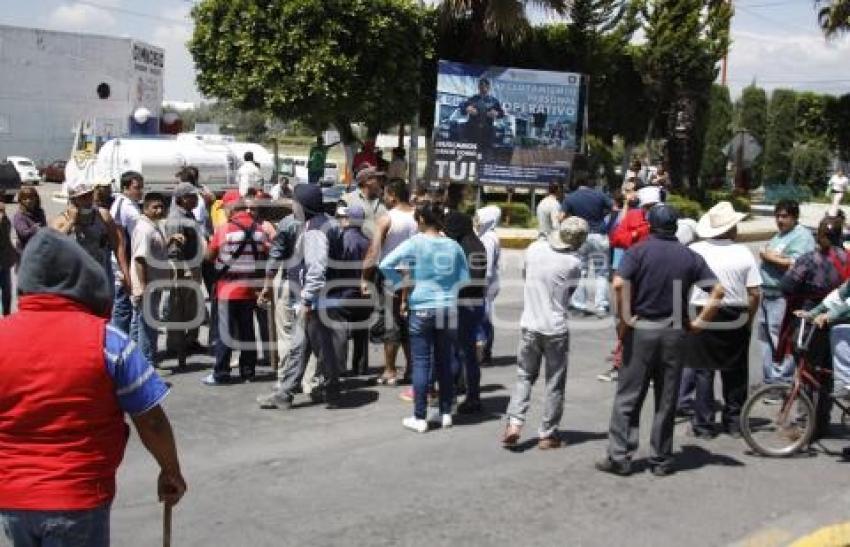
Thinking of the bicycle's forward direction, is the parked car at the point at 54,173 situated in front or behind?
in front

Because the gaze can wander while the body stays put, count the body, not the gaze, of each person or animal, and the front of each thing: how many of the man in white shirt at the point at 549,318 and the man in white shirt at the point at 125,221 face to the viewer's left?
0

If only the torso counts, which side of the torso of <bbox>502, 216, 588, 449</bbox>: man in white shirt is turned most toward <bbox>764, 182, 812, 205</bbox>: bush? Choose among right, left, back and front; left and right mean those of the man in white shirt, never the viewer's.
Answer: front

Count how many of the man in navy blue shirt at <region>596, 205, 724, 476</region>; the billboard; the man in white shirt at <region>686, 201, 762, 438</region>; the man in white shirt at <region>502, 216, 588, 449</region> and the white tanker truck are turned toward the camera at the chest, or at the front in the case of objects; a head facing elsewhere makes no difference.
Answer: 1

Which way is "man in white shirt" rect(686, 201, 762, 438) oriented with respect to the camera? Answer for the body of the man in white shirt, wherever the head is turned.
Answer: away from the camera

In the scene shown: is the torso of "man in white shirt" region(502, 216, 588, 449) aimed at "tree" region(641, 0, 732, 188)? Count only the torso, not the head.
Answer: yes

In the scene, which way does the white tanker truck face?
to the viewer's left

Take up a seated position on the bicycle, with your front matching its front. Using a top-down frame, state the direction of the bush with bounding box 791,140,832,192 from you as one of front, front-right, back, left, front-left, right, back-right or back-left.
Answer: right

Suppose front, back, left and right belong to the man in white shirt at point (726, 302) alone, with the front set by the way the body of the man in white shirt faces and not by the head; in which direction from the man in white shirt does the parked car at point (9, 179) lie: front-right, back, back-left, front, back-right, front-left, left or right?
front-left

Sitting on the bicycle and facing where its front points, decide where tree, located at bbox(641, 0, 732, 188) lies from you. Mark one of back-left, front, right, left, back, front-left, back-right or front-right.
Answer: right

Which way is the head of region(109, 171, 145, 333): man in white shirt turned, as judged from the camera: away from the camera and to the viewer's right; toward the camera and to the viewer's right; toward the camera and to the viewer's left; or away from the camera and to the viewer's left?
toward the camera and to the viewer's right

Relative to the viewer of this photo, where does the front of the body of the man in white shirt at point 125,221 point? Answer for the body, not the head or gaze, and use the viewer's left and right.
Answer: facing the viewer and to the right of the viewer

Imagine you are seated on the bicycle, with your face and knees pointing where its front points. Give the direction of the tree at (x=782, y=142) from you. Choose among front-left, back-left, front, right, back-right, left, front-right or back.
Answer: right

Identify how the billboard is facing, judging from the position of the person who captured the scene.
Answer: facing the viewer

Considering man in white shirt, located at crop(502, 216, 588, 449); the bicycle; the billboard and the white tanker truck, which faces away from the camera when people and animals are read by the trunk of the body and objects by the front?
the man in white shirt

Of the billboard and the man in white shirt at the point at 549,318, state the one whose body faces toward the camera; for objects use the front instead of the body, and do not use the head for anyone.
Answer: the billboard

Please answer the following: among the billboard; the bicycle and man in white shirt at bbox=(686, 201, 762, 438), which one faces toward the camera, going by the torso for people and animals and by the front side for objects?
the billboard

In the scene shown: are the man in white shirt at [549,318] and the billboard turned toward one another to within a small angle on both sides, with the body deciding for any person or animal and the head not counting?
yes

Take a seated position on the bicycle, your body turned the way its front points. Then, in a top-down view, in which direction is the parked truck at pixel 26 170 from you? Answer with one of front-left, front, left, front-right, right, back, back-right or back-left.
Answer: front-right

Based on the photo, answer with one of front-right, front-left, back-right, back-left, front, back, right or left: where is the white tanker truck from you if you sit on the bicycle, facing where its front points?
front-right

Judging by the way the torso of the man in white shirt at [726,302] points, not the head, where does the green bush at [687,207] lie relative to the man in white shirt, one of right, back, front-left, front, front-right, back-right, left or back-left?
front

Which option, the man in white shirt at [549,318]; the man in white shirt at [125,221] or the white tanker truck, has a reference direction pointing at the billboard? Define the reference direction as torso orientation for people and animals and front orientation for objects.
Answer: the man in white shirt at [549,318]

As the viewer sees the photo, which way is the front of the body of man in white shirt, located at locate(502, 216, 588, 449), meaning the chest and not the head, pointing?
away from the camera
